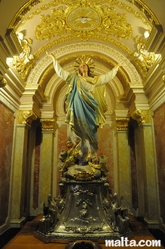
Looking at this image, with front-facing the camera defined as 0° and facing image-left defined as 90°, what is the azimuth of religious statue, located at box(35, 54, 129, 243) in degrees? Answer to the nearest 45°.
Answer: approximately 0°
